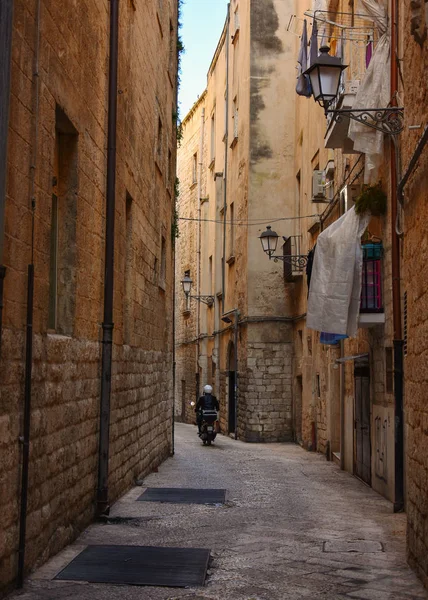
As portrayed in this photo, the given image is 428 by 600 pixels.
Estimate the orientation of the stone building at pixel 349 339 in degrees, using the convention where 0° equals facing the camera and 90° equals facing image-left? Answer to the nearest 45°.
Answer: approximately 90°

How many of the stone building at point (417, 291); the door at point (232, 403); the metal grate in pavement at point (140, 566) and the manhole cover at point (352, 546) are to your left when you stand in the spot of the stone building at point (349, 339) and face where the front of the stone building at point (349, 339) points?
3

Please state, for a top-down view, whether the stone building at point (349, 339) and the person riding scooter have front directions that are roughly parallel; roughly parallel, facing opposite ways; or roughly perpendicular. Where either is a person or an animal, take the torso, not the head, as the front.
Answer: roughly perpendicular
